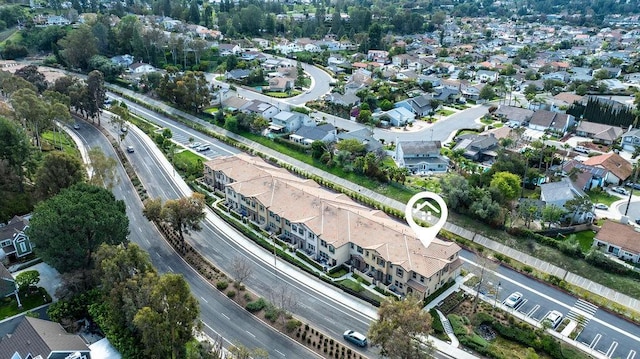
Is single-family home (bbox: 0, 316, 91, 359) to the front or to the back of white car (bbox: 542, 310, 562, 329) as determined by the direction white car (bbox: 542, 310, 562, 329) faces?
to the front

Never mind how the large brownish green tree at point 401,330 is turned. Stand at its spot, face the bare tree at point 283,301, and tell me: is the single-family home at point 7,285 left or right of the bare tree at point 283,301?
left

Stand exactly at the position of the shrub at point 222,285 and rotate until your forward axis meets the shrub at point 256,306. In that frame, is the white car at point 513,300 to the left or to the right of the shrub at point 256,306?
left

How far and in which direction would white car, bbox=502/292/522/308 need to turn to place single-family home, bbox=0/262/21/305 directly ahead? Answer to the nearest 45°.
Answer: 0° — it already faces it

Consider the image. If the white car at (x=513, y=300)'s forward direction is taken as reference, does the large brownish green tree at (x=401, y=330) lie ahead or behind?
ahead
